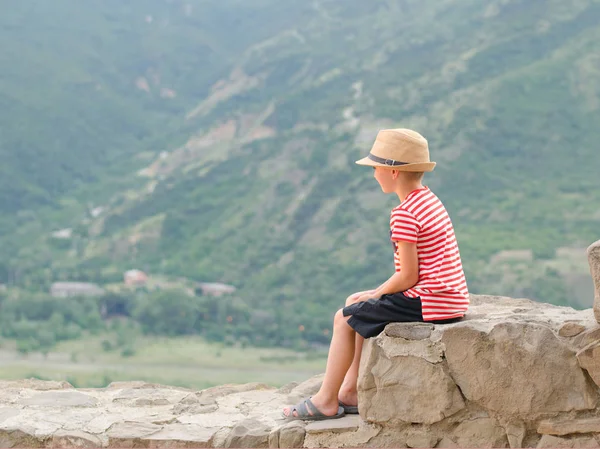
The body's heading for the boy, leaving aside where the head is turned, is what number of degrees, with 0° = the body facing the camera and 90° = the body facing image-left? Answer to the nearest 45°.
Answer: approximately 90°

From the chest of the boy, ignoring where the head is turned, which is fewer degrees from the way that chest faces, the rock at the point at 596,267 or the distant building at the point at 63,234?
the distant building

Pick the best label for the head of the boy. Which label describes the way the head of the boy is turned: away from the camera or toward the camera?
away from the camera

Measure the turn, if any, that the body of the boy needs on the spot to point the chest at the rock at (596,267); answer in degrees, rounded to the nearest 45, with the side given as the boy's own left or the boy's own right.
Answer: approximately 180°

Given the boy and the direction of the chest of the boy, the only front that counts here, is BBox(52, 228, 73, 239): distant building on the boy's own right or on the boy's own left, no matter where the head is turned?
on the boy's own right

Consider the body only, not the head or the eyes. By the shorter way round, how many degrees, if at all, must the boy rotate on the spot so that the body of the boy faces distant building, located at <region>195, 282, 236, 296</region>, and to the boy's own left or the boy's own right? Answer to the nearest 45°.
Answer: approximately 90° to the boy's own right
